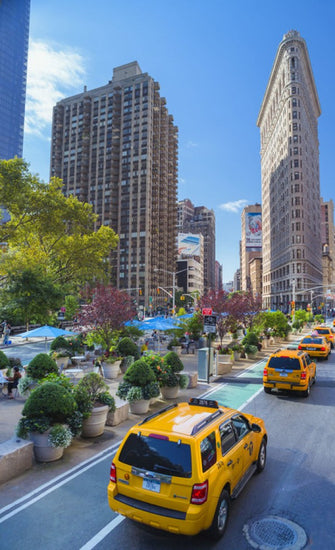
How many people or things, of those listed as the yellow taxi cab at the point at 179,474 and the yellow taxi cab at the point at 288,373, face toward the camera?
0

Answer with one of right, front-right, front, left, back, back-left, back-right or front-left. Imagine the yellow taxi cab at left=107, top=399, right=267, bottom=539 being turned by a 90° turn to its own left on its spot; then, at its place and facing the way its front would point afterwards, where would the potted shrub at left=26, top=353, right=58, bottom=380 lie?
front

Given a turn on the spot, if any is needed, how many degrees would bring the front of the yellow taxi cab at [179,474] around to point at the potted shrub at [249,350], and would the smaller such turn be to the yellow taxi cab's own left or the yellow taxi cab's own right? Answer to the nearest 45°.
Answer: approximately 45° to the yellow taxi cab's own left

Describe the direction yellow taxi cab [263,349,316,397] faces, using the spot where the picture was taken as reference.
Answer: facing away from the viewer and to the right of the viewer

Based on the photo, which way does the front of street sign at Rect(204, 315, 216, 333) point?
toward the camera

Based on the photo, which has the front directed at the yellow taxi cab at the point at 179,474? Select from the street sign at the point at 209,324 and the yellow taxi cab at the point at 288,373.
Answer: the street sign

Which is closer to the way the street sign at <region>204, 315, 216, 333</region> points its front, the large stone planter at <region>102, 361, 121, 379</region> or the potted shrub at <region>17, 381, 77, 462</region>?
the potted shrub

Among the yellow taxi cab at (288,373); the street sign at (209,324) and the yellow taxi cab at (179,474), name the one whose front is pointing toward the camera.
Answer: the street sign

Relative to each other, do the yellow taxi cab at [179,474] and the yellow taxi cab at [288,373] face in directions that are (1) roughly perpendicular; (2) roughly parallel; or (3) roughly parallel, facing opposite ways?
roughly parallel

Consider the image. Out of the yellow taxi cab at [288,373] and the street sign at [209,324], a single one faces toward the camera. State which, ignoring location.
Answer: the street sign

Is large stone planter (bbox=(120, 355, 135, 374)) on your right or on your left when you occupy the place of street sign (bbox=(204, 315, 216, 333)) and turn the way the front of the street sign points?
on your right

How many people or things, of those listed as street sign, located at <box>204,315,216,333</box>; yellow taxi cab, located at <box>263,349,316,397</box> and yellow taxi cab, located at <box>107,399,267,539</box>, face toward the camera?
1

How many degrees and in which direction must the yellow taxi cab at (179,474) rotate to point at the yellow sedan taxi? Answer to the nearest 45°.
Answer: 0° — it already faces it

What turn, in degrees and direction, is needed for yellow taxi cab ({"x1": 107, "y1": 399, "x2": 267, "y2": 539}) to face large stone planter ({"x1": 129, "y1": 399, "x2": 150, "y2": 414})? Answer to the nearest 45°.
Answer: approximately 45° to its left

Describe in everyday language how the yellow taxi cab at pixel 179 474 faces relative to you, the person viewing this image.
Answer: facing away from the viewer and to the right of the viewer

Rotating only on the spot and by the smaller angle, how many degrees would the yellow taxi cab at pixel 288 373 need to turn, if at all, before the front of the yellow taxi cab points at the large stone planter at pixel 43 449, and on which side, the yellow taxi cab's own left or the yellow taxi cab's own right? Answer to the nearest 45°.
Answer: approximately 180°

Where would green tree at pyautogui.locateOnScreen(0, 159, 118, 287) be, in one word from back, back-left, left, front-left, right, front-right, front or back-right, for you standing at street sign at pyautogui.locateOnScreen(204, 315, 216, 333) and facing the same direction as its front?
back-right
